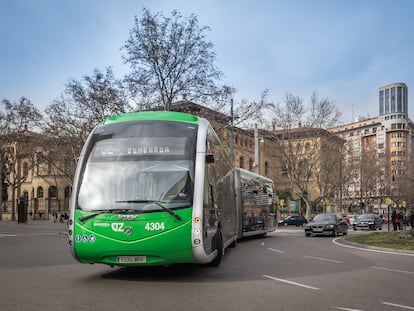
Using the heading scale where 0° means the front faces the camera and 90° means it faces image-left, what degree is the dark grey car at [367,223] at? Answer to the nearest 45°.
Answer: approximately 45°

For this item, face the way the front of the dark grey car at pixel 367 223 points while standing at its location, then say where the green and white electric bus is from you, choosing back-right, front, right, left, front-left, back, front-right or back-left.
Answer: front-left

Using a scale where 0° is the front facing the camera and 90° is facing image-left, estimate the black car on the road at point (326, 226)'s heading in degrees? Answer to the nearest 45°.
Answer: approximately 45°

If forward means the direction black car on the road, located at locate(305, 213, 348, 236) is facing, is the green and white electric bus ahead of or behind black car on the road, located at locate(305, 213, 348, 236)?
ahead
